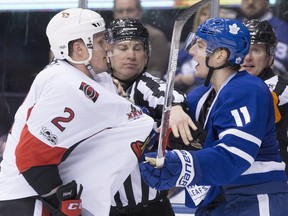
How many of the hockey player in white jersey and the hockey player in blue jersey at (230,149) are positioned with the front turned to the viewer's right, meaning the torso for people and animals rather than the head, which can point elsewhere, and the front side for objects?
1

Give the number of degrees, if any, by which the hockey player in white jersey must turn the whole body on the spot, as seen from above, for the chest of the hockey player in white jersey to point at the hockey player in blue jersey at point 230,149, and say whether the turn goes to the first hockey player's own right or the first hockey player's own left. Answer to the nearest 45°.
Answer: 0° — they already face them

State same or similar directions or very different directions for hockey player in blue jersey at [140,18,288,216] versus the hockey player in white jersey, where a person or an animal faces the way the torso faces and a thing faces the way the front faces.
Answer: very different directions

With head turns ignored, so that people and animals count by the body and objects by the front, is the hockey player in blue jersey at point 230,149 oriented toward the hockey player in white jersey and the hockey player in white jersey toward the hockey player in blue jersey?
yes

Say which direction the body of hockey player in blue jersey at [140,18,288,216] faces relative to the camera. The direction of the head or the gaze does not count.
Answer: to the viewer's left

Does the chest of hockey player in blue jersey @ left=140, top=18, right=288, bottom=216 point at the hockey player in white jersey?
yes

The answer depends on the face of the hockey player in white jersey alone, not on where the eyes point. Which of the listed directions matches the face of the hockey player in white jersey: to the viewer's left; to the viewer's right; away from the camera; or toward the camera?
to the viewer's right

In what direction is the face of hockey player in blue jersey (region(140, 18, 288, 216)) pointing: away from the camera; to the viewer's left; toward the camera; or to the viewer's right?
to the viewer's left

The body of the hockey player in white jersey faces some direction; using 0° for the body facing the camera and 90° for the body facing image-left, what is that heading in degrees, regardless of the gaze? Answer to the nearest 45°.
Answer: approximately 270°
